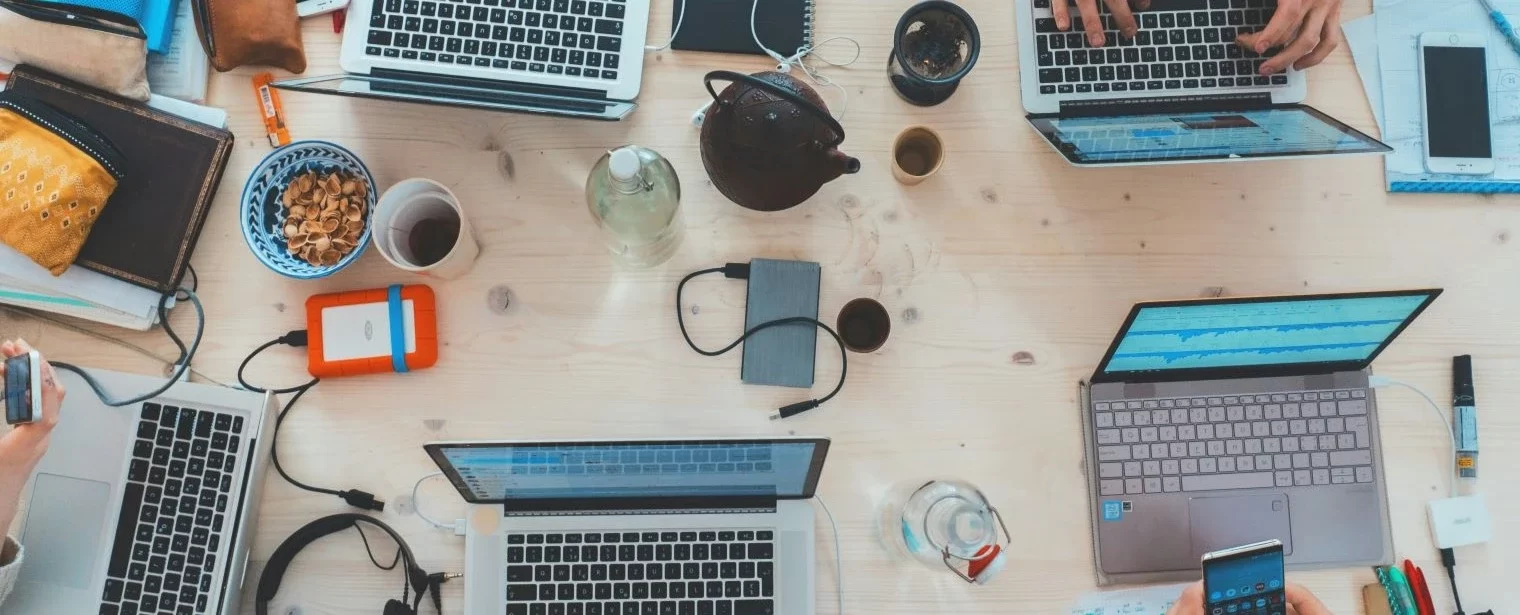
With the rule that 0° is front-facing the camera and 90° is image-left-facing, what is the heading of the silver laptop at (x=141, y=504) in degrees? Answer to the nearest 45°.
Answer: approximately 90°

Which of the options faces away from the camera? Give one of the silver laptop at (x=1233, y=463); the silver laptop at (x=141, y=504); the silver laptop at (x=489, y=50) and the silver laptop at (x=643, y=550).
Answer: the silver laptop at (x=489, y=50)

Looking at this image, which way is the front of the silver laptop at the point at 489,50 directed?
away from the camera

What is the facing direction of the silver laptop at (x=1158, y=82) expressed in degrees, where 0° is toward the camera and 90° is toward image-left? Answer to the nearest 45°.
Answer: approximately 180°
